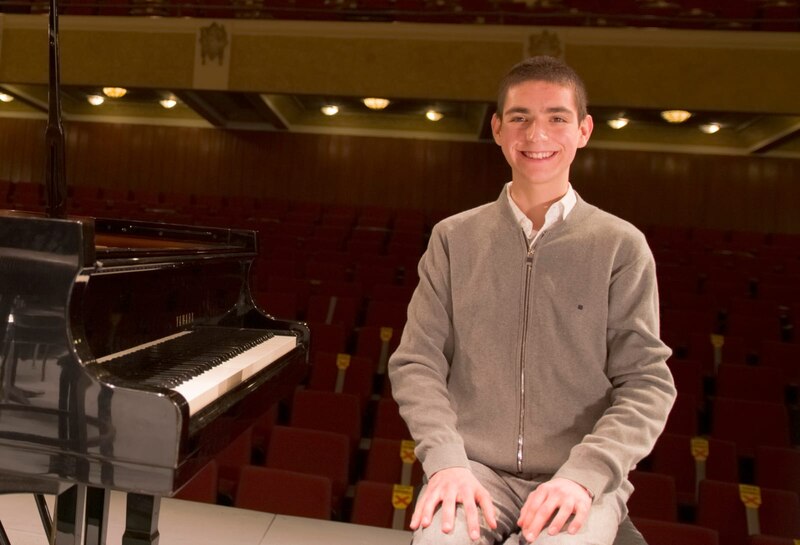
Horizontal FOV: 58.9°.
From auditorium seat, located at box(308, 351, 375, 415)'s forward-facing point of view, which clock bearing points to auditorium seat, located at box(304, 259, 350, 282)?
auditorium seat, located at box(304, 259, 350, 282) is roughly at 6 o'clock from auditorium seat, located at box(308, 351, 375, 415).

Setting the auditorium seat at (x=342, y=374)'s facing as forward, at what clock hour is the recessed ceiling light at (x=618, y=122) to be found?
The recessed ceiling light is roughly at 7 o'clock from the auditorium seat.

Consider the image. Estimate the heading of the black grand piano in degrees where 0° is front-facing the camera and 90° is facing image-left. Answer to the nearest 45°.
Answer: approximately 315°

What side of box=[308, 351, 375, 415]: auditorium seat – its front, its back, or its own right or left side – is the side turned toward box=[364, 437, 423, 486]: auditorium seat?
front

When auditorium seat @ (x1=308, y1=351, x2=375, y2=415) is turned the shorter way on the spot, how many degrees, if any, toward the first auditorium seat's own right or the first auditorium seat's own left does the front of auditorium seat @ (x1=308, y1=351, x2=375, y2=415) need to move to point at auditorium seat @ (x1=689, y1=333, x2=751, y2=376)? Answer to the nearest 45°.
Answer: approximately 90° to the first auditorium seat's own left

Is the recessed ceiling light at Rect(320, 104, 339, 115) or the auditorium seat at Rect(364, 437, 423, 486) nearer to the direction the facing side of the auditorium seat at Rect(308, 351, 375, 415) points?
the auditorium seat

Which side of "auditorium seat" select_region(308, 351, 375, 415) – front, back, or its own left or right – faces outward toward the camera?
front

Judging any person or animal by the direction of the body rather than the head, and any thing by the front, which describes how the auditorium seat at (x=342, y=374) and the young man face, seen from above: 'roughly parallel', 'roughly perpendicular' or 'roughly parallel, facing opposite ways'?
roughly parallel

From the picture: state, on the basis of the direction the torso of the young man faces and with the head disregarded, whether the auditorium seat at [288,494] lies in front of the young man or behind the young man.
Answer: behind

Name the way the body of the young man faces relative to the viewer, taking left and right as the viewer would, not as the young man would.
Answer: facing the viewer

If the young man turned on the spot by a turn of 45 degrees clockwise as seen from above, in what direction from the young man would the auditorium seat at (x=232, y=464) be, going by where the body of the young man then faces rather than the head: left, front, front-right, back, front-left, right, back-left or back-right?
right

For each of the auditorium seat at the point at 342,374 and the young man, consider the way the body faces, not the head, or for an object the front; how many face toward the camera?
2
